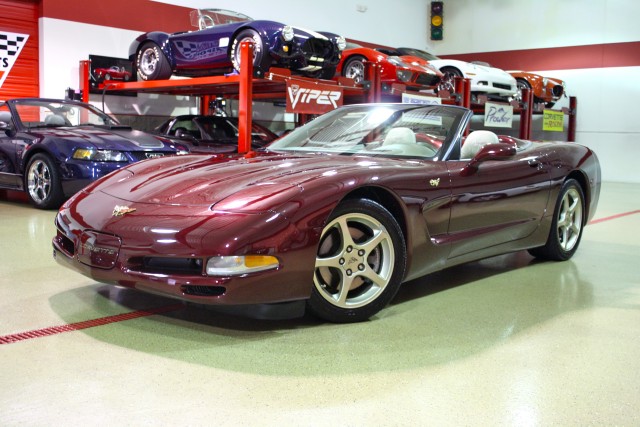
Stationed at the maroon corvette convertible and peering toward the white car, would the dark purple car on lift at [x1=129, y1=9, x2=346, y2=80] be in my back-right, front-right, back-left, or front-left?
front-left

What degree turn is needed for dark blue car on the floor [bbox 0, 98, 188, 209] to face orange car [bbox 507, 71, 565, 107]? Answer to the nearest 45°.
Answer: approximately 90° to its left

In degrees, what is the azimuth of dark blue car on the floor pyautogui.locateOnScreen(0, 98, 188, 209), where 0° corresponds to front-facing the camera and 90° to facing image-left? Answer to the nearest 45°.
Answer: approximately 315°

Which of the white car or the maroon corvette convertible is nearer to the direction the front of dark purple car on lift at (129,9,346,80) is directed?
the maroon corvette convertible

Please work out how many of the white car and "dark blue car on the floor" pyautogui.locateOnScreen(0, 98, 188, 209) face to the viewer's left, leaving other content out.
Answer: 0

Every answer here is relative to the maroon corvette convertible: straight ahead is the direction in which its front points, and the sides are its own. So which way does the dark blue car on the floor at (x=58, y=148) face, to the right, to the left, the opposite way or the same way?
to the left

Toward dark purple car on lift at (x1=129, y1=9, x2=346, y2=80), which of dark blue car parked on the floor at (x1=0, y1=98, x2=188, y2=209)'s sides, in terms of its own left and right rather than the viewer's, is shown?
left

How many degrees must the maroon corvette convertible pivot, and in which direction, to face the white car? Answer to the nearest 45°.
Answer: approximately 135° to its right

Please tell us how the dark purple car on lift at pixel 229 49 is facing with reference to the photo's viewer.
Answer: facing the viewer and to the right of the viewer

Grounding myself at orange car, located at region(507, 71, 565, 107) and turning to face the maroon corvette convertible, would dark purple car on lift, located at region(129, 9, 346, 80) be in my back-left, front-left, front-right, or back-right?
front-right

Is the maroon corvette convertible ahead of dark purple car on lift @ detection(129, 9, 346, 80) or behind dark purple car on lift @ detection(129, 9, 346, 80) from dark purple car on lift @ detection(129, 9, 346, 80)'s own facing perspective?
ahead

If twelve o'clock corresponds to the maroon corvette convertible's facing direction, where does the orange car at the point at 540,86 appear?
The orange car is roughly at 5 o'clock from the maroon corvette convertible.
